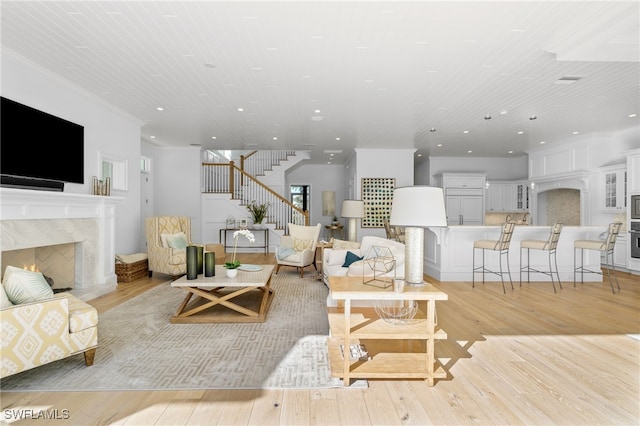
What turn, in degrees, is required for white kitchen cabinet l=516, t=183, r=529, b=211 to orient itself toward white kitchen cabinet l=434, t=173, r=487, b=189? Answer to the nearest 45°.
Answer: approximately 45° to its right

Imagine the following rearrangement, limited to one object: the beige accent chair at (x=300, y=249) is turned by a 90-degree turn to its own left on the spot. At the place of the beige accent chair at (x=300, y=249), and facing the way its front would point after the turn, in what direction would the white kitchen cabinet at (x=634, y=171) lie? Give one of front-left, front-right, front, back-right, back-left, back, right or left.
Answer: front-left

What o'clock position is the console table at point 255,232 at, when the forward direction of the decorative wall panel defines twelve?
The console table is roughly at 3 o'clock from the decorative wall panel.

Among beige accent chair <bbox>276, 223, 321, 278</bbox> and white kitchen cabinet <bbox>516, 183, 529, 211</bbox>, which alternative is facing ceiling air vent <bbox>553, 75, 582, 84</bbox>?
the white kitchen cabinet

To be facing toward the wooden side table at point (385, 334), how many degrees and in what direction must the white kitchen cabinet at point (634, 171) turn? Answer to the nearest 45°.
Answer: approximately 45° to its left

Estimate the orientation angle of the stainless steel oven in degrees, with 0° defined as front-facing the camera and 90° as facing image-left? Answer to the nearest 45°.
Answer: approximately 45°

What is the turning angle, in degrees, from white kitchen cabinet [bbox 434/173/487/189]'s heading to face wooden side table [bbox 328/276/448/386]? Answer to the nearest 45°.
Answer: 0° — it already faces it

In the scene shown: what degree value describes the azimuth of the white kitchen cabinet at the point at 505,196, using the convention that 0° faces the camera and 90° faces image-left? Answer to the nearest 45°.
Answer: approximately 0°

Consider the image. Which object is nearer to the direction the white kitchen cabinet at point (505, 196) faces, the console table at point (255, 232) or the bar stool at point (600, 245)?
the bar stool

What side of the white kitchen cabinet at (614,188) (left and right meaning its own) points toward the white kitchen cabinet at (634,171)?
left
